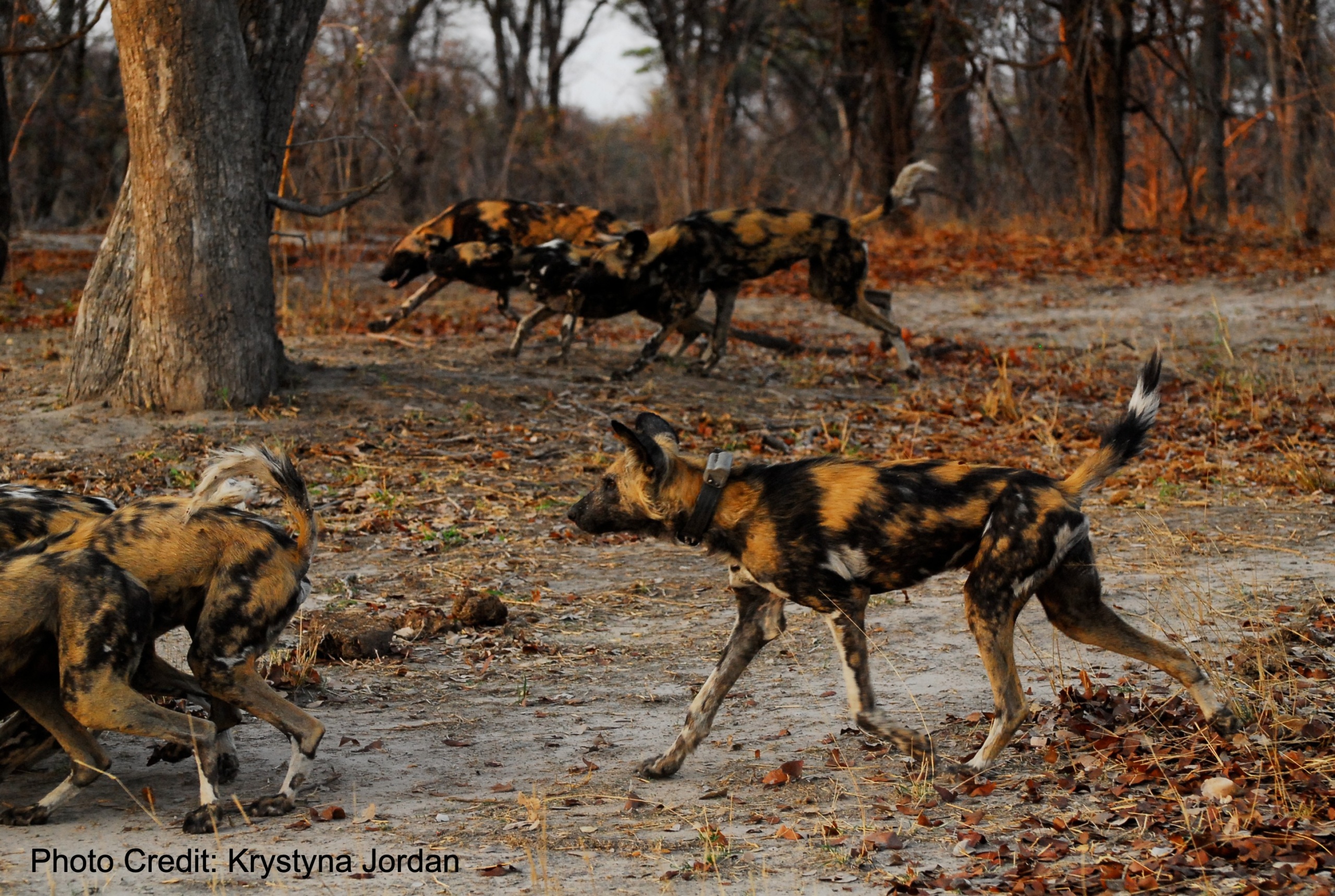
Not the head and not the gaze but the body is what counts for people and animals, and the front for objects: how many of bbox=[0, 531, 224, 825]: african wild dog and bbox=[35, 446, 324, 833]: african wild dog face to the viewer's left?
2

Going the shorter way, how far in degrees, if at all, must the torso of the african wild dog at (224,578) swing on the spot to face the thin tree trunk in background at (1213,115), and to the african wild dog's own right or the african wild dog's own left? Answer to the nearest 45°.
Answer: approximately 135° to the african wild dog's own right

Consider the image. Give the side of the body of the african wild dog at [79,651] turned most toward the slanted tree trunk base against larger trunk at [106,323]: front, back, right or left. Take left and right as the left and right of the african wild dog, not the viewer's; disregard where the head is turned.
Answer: right

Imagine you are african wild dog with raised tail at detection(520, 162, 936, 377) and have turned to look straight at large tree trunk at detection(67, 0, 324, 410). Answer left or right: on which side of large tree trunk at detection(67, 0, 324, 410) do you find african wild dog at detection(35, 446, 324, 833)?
left

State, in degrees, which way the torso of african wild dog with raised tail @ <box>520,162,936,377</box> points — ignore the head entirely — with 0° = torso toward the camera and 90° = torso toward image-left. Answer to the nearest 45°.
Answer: approximately 90°

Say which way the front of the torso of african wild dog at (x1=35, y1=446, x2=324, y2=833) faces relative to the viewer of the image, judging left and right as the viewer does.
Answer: facing to the left of the viewer

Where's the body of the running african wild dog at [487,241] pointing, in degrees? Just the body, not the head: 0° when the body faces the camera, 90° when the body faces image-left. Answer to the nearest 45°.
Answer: approximately 90°

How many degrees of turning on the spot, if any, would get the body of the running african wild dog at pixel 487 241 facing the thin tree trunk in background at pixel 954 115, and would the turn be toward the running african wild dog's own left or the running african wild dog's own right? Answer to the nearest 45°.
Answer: approximately 135° to the running african wild dog's own right

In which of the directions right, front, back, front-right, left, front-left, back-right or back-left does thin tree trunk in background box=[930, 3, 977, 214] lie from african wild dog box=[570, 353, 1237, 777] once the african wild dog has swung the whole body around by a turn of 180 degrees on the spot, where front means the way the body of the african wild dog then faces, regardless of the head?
left

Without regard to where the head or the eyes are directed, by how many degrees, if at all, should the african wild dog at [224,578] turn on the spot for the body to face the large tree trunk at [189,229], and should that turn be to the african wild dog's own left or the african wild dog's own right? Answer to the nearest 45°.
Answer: approximately 90° to the african wild dog's own right

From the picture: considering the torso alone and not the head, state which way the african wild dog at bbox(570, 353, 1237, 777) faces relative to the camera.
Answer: to the viewer's left

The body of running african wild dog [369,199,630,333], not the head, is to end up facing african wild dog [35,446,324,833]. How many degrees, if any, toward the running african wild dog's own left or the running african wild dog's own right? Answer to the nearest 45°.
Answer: approximately 90° to the running african wild dog's own left

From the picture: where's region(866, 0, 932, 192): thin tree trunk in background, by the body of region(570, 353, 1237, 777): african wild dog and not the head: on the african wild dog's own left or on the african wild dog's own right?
on the african wild dog's own right

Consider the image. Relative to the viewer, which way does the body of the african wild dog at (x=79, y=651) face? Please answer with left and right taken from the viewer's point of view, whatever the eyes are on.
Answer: facing to the left of the viewer
